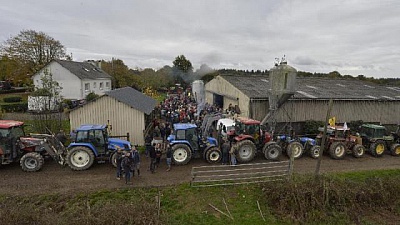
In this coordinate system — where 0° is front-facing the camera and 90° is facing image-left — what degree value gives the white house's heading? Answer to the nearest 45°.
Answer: approximately 315°

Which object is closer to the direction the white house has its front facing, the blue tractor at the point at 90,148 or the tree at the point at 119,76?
the blue tractor

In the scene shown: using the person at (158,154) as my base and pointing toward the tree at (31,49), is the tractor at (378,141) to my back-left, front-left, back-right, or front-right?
back-right
